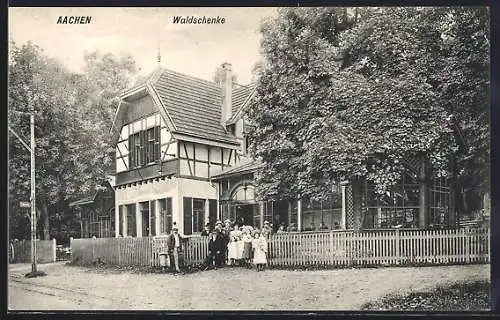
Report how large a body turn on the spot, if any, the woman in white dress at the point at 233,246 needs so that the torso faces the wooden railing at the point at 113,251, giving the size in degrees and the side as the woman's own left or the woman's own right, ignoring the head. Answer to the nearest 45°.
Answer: approximately 90° to the woman's own right

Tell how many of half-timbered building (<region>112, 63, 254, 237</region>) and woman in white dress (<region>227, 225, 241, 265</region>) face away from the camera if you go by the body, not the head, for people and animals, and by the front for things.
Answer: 0

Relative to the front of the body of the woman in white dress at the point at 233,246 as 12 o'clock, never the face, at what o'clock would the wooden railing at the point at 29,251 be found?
The wooden railing is roughly at 3 o'clock from the woman in white dress.

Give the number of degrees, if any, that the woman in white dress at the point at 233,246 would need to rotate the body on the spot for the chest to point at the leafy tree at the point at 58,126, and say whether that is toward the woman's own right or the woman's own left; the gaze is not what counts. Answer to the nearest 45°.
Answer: approximately 90° to the woman's own right

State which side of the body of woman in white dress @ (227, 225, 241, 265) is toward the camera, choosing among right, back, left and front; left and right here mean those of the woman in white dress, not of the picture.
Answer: front
